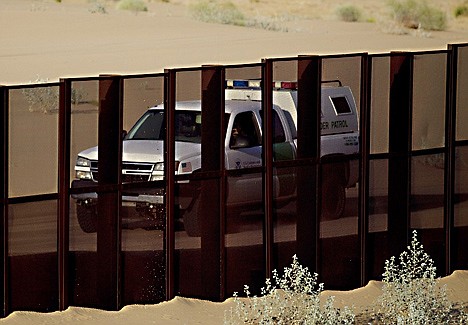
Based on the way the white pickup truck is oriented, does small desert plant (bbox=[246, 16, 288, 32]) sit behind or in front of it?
behind

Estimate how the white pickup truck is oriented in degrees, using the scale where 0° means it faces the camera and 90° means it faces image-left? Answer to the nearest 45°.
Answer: approximately 45°

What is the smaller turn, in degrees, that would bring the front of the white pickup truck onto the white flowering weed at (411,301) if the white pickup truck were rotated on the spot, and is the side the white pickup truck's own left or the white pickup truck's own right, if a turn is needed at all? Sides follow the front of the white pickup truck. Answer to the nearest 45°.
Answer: approximately 135° to the white pickup truck's own left
